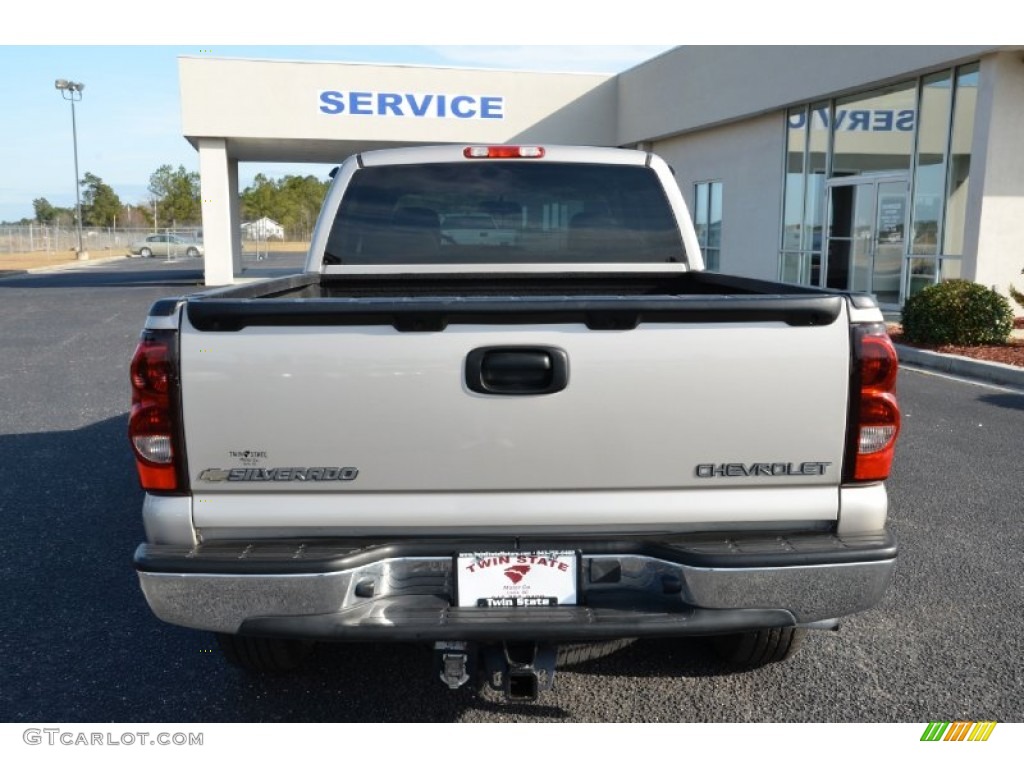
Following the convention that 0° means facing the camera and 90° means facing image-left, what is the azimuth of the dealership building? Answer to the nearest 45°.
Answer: approximately 45°

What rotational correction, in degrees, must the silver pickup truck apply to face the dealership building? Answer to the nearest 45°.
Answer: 0° — it already faces it

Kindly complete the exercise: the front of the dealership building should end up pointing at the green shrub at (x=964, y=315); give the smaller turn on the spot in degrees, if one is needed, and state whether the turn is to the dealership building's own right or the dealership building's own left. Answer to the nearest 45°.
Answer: approximately 45° to the dealership building's own left

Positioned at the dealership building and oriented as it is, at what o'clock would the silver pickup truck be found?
The silver pickup truck is roughly at 11 o'clock from the dealership building.

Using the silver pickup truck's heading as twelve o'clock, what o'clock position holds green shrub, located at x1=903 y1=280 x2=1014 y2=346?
The green shrub is roughly at 1 o'clock from the silver pickup truck.

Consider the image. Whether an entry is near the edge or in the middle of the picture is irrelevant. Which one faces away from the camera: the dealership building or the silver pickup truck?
the silver pickup truck

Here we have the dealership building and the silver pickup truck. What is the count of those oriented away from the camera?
1

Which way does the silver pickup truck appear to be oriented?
away from the camera
